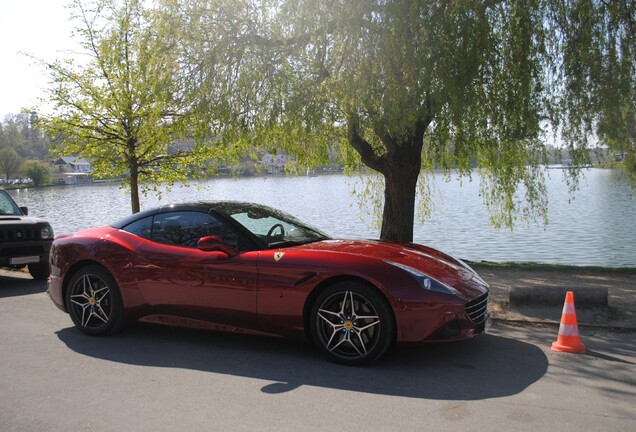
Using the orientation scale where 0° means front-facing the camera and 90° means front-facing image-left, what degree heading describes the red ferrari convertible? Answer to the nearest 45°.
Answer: approximately 315°

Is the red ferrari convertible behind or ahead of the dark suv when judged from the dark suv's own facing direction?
ahead

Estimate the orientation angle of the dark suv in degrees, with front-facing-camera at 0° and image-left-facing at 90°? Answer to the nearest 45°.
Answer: approximately 315°

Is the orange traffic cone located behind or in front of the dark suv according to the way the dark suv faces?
in front

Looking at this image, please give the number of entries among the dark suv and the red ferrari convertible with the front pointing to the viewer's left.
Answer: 0

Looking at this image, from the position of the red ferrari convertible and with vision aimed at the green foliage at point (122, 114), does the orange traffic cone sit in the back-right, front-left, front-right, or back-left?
back-right

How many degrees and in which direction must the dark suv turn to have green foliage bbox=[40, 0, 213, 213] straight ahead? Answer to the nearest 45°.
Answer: approximately 90° to its left

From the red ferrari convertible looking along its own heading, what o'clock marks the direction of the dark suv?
The dark suv is roughly at 6 o'clock from the red ferrari convertible.

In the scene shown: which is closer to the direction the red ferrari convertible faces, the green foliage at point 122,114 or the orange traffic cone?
the orange traffic cone

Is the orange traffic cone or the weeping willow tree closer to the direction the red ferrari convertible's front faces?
the orange traffic cone

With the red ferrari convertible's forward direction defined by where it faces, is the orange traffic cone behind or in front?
in front

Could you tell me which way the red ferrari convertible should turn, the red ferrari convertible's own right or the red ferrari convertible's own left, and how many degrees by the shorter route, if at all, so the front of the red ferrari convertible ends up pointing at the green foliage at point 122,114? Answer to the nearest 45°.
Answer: approximately 135° to the red ferrari convertible's own left
